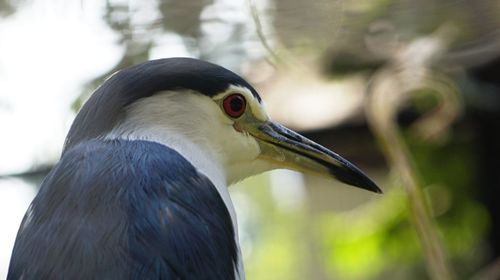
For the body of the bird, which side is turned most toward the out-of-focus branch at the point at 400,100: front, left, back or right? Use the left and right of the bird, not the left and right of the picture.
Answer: front

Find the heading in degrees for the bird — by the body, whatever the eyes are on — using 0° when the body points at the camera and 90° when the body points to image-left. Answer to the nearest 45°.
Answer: approximately 225°

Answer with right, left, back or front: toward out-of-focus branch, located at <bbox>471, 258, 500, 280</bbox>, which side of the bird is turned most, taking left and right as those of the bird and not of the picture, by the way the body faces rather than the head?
front
